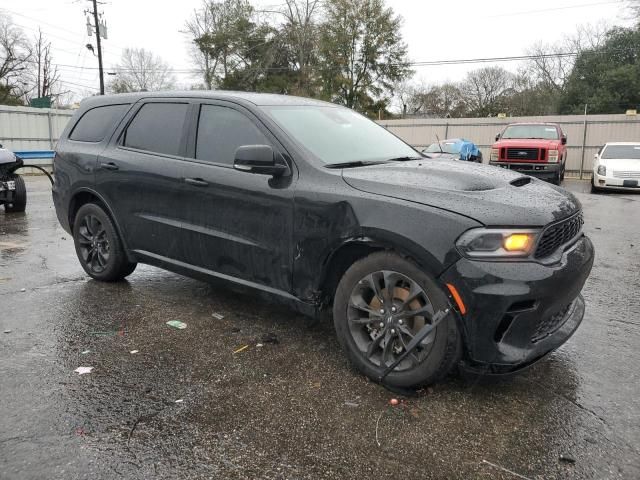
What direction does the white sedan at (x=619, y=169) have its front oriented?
toward the camera

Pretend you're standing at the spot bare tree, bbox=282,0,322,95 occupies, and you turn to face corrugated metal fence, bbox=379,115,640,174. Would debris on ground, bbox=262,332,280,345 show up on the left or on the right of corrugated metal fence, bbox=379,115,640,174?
right

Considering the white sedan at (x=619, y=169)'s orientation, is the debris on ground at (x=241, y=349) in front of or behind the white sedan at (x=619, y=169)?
in front

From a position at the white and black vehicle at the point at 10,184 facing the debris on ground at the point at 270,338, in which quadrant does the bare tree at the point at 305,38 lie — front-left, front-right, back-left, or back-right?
back-left

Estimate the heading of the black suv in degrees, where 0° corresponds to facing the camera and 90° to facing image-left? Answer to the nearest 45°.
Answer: approximately 315°

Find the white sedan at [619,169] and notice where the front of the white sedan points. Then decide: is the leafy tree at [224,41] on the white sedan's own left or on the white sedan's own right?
on the white sedan's own right

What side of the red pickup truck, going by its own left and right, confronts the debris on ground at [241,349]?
front

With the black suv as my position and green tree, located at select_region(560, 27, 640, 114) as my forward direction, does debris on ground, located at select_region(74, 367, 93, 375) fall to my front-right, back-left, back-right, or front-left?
back-left

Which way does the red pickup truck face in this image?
toward the camera

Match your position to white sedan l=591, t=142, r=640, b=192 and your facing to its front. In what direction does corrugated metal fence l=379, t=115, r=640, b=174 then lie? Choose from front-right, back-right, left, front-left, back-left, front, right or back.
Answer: back

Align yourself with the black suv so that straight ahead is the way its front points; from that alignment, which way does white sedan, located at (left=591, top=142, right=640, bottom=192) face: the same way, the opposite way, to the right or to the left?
to the right

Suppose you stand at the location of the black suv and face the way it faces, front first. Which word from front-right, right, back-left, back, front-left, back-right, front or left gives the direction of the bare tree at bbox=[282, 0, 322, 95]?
back-left

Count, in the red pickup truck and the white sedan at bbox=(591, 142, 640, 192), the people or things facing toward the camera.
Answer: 2

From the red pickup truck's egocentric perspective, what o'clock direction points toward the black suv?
The black suv is roughly at 12 o'clock from the red pickup truck.
